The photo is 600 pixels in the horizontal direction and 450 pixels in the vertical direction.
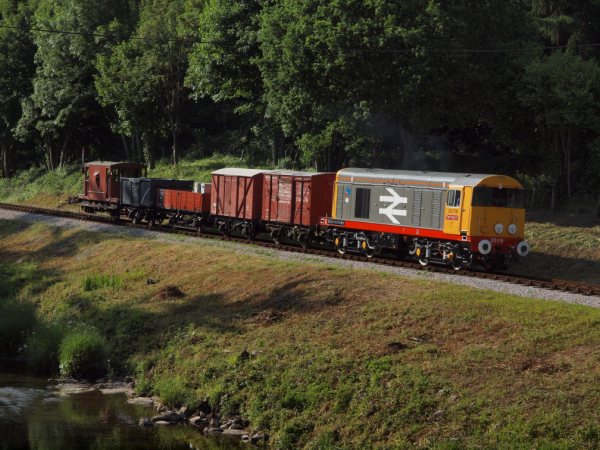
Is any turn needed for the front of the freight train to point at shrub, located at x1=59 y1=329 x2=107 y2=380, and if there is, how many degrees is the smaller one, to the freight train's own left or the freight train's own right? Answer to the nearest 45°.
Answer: approximately 90° to the freight train's own right

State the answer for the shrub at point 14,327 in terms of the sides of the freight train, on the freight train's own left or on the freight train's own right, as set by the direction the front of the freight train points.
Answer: on the freight train's own right

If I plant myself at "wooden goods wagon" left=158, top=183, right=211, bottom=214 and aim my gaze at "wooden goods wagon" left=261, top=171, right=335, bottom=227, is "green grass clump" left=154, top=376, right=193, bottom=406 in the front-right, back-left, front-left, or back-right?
front-right

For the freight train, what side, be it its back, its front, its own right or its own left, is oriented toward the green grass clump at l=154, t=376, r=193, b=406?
right
